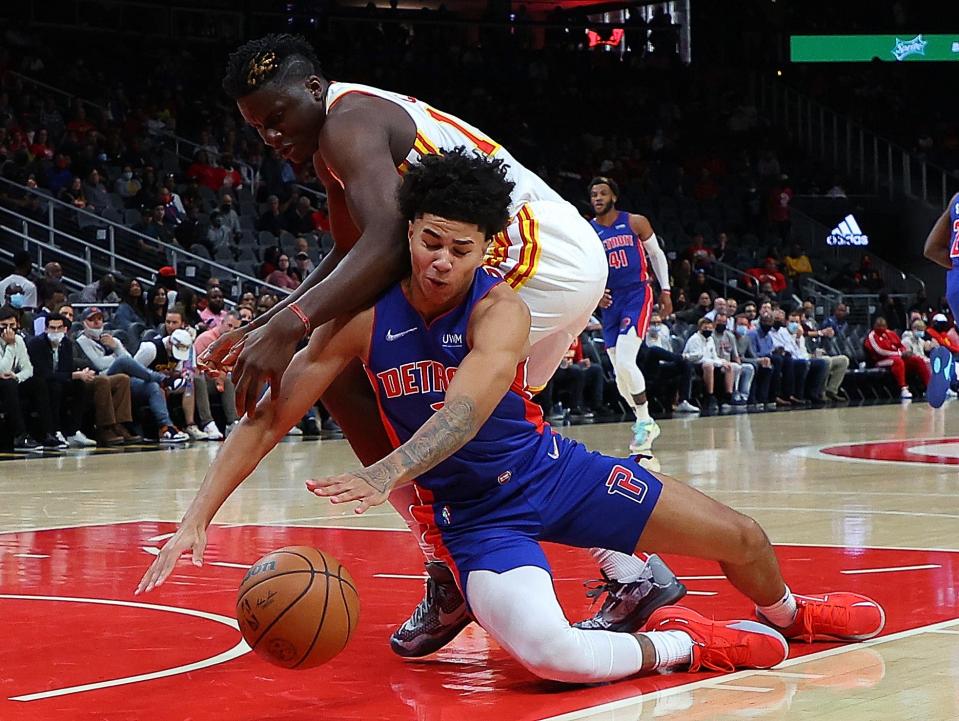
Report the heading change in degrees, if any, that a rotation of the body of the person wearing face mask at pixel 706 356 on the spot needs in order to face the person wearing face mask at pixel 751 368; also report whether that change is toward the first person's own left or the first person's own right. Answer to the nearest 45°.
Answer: approximately 90° to the first person's own left

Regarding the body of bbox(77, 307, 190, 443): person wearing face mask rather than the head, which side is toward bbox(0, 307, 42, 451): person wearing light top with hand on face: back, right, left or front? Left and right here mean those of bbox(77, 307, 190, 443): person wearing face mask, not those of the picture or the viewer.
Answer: right

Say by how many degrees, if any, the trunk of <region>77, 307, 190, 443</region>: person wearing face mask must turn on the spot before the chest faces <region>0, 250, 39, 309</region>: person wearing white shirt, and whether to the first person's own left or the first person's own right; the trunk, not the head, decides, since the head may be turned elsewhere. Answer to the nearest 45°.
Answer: approximately 180°

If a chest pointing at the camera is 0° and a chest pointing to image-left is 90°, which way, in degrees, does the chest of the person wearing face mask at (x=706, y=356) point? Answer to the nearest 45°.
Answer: approximately 315°

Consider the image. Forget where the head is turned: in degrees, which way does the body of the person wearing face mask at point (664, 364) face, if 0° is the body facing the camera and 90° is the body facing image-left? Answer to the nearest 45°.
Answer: approximately 315°

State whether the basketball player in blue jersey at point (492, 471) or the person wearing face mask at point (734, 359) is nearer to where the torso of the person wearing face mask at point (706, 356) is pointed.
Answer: the basketball player in blue jersey

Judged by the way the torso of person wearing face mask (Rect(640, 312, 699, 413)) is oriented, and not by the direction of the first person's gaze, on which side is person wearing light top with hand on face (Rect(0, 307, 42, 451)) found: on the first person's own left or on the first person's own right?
on the first person's own right

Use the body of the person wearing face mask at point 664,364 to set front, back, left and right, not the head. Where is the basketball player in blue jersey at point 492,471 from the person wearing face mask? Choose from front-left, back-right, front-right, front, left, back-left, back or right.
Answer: front-right

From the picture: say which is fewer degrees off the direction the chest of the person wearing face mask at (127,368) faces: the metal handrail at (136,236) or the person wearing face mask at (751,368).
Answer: the person wearing face mask

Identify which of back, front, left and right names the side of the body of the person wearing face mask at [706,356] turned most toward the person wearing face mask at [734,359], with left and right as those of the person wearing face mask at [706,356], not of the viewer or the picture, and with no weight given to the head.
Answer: left

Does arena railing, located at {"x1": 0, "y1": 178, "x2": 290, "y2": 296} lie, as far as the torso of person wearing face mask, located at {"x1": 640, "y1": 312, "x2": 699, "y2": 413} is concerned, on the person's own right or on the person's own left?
on the person's own right
